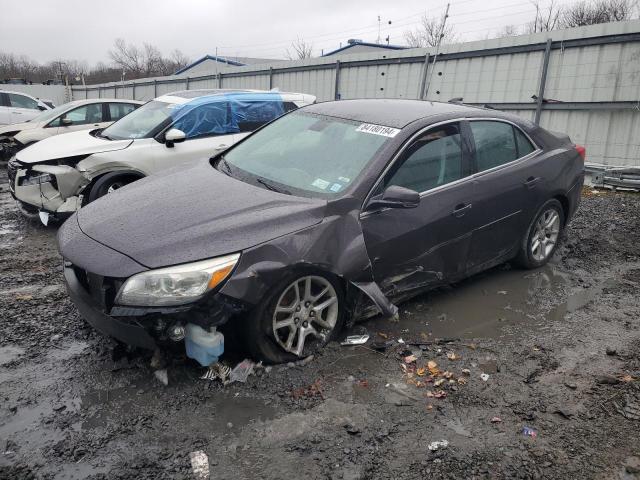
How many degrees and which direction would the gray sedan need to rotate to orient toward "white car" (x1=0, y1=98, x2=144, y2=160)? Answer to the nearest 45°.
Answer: approximately 90° to its right

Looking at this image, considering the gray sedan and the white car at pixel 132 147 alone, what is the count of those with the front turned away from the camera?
0

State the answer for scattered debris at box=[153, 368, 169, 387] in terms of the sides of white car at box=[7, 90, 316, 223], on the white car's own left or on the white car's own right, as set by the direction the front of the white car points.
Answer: on the white car's own left

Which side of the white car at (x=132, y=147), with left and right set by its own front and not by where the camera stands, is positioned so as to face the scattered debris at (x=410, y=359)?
left

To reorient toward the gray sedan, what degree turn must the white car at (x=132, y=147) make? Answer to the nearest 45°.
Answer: approximately 45° to its left

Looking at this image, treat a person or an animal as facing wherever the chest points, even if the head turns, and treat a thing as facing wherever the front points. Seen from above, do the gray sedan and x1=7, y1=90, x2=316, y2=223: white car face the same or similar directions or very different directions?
same or similar directions

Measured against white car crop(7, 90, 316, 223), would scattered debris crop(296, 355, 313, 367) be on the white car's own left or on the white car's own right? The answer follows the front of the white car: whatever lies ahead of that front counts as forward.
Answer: on the white car's own left

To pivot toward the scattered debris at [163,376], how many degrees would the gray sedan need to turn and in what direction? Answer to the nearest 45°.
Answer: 0° — it already faces it

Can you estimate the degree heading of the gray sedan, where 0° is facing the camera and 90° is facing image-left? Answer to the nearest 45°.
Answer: approximately 45°

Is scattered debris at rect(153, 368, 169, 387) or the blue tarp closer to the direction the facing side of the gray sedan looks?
the scattered debris

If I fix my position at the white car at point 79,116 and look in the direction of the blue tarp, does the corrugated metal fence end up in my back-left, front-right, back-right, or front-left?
front-left
